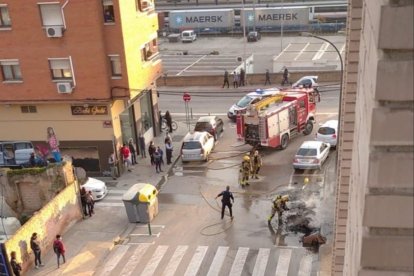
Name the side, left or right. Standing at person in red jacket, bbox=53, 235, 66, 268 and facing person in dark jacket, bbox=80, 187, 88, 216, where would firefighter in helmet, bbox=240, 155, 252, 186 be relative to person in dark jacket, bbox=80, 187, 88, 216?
right

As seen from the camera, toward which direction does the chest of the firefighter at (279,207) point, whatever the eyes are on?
to the viewer's right

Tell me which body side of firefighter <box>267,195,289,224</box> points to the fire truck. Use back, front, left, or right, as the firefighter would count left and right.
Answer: left

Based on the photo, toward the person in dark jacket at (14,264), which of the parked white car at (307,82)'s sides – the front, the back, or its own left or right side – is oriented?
left

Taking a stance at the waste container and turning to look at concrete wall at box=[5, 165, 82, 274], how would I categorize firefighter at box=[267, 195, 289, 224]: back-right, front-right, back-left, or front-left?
back-left

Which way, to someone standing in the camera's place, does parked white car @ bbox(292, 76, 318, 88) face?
facing to the left of the viewer

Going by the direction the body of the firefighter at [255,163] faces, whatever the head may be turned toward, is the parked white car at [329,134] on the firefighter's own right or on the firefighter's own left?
on the firefighter's own left

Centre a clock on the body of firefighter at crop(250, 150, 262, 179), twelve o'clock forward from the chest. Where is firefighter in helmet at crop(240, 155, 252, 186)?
The firefighter in helmet is roughly at 1 o'clock from the firefighter.
